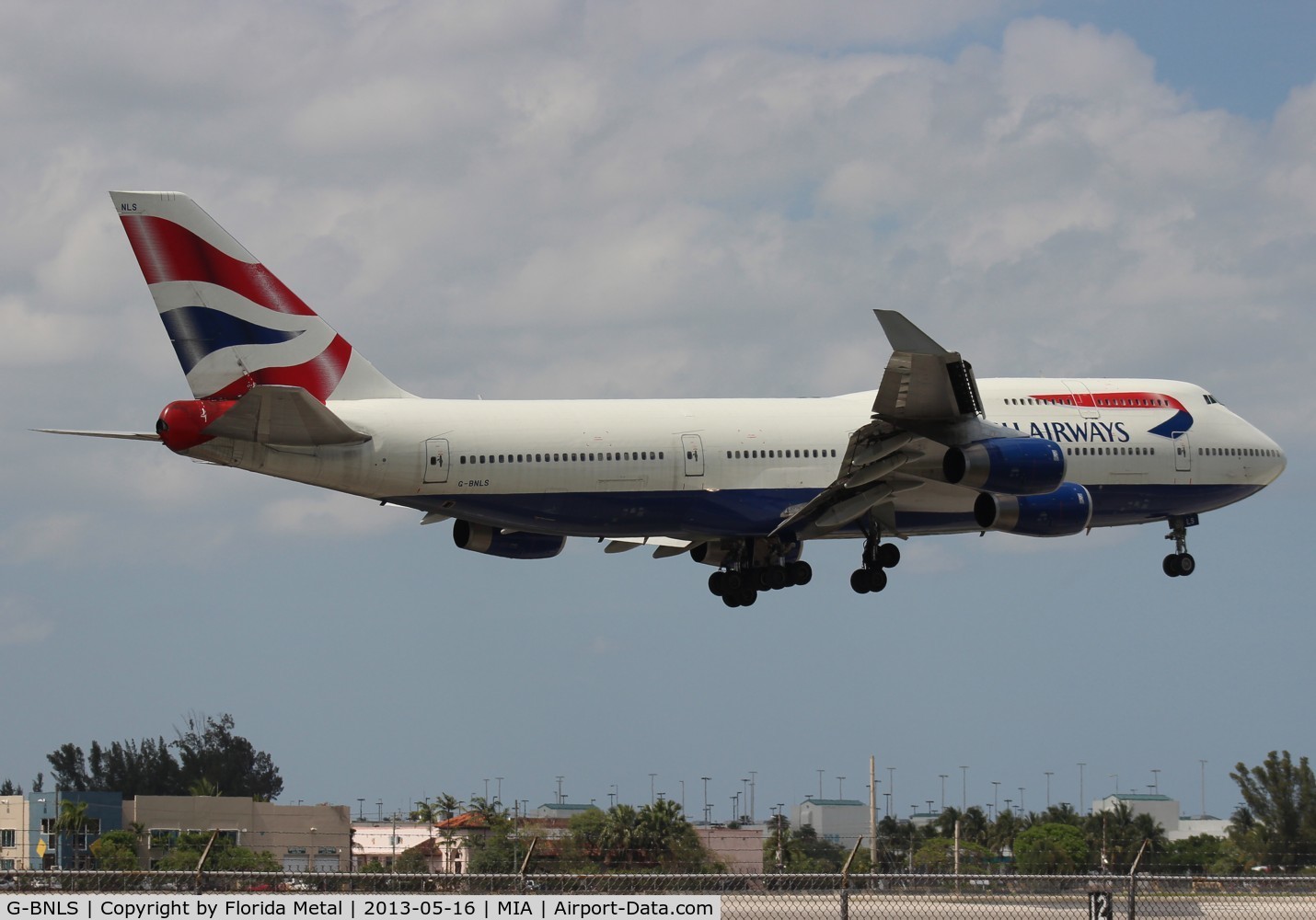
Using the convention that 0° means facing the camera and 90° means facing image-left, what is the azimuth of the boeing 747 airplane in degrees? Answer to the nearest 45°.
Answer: approximately 225°

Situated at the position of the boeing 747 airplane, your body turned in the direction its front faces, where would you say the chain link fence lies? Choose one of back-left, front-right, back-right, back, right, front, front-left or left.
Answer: back-right
